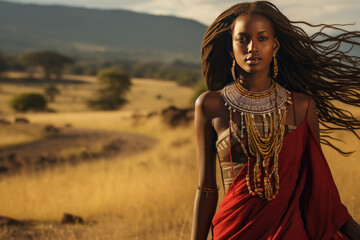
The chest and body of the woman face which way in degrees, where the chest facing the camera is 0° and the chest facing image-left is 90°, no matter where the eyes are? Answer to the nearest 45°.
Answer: approximately 0°

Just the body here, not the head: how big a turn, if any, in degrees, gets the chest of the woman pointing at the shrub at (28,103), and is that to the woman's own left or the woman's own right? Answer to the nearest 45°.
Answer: approximately 135° to the woman's own right

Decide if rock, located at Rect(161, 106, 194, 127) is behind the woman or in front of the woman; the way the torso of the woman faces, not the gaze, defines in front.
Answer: behind

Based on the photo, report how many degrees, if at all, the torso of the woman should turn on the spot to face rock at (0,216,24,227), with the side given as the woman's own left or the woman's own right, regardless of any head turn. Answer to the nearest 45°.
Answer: approximately 135° to the woman's own right

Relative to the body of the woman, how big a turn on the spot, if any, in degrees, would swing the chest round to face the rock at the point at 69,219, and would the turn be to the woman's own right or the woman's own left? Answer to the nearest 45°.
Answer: approximately 135° to the woman's own right
